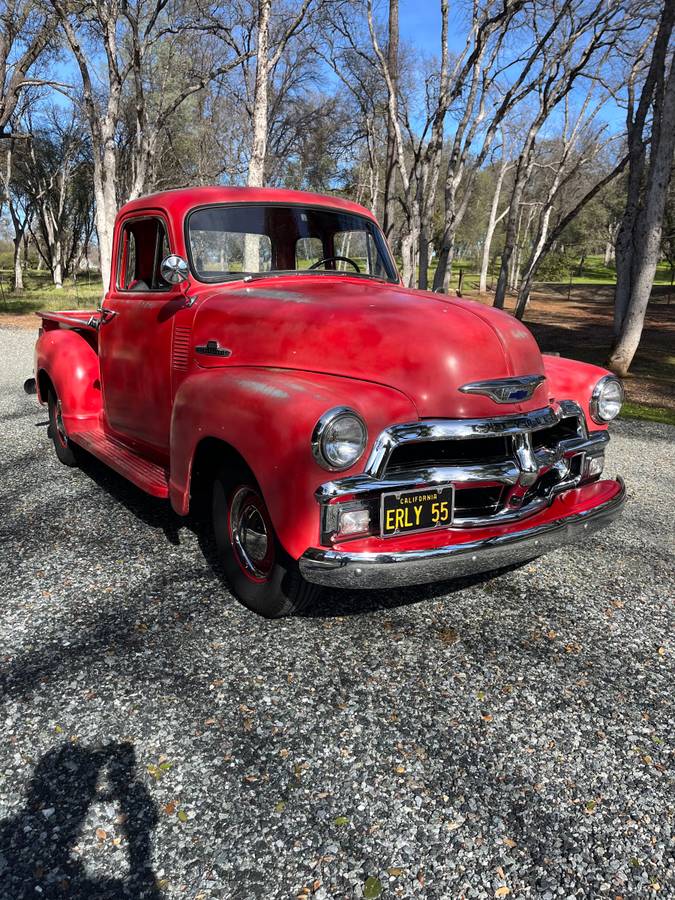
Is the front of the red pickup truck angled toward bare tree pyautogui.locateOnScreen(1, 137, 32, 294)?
no

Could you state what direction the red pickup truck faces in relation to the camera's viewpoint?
facing the viewer and to the right of the viewer

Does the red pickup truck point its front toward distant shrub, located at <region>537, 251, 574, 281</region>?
no

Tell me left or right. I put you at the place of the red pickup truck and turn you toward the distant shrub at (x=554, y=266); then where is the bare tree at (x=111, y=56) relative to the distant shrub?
left

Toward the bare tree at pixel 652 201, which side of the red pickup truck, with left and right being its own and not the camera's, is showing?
left

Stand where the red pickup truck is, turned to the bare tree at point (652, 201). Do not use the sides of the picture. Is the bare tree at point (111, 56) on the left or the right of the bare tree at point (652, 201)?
left

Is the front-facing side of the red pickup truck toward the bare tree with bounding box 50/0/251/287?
no
